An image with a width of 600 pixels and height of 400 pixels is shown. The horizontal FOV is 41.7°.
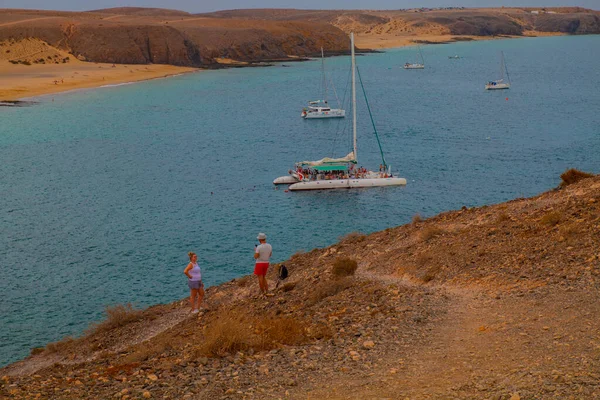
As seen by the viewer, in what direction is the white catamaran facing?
to the viewer's right

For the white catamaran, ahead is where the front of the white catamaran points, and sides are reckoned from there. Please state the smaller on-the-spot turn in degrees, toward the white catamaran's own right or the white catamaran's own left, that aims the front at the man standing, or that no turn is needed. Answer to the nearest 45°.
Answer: approximately 90° to the white catamaran's own right

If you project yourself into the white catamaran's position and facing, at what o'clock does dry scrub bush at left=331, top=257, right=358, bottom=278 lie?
The dry scrub bush is roughly at 3 o'clock from the white catamaran.

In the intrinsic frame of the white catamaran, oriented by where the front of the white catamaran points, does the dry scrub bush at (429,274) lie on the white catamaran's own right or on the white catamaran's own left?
on the white catamaran's own right

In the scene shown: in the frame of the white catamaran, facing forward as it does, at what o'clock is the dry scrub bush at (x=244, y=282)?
The dry scrub bush is roughly at 3 o'clock from the white catamaran.

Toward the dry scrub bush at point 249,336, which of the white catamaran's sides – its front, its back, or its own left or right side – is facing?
right

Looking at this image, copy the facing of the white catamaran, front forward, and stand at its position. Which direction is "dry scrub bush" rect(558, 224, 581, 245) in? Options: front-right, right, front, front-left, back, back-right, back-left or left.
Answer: right

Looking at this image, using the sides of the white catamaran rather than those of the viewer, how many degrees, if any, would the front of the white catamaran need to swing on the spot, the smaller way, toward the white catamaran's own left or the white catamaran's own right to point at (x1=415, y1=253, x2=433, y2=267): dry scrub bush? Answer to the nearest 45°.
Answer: approximately 90° to the white catamaran's own right

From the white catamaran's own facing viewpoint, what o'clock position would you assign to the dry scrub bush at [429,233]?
The dry scrub bush is roughly at 3 o'clock from the white catamaran.

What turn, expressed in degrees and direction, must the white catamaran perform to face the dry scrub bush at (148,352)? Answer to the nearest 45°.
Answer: approximately 90° to its right
